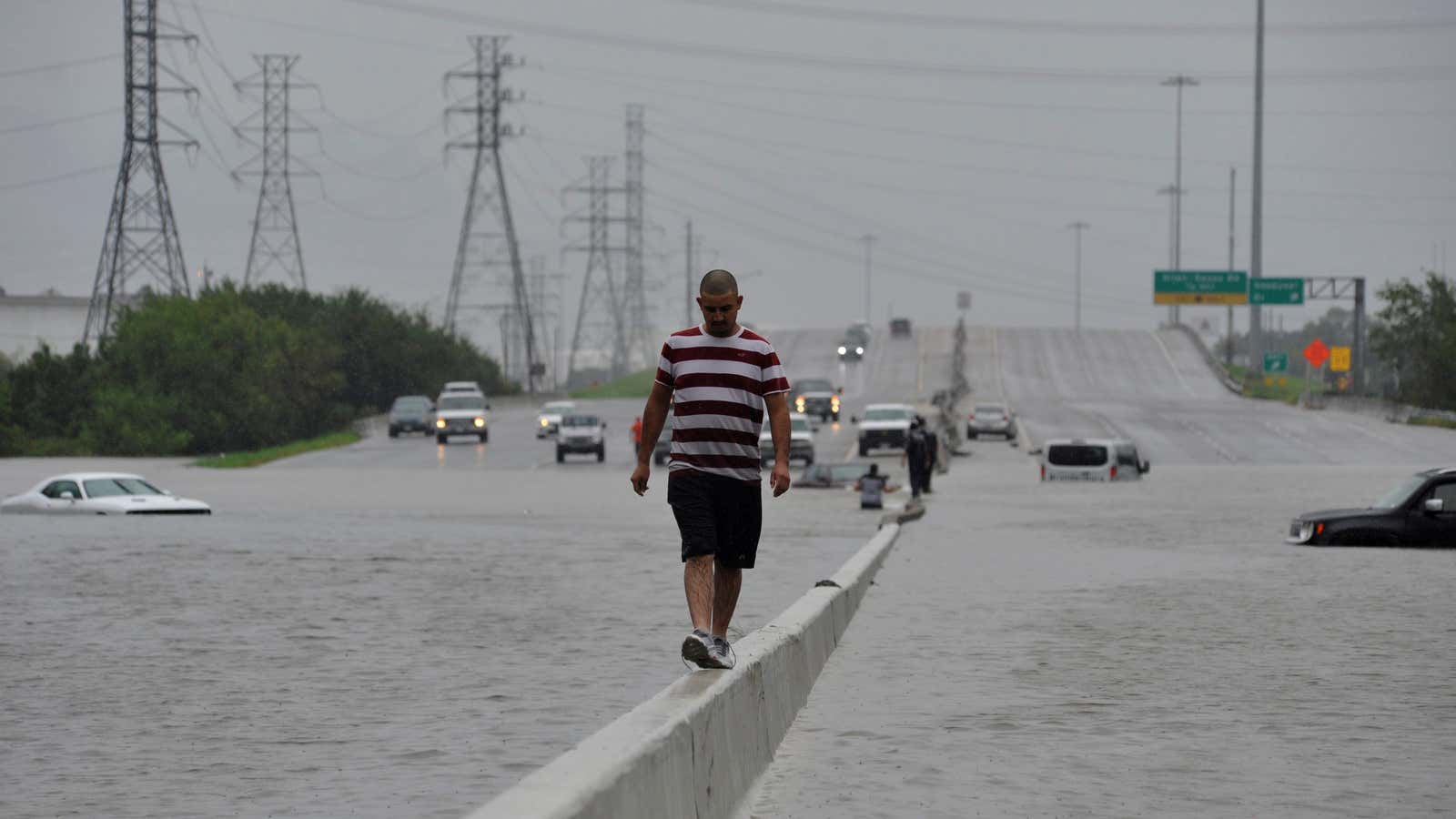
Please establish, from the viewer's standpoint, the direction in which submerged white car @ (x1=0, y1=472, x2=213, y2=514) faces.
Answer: facing the viewer and to the right of the viewer

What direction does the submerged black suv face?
to the viewer's left

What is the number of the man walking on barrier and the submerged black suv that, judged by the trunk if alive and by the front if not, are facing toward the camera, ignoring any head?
1

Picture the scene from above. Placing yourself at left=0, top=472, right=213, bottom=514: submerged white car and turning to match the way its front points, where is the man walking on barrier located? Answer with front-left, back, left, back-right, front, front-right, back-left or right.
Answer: front-right

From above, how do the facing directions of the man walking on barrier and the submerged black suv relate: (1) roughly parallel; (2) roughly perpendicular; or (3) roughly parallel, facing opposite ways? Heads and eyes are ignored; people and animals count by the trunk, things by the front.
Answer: roughly perpendicular

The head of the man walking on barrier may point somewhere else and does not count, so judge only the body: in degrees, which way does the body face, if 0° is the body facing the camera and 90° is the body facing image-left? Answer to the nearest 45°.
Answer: approximately 0°

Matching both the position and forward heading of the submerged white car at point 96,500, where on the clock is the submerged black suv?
The submerged black suv is roughly at 12 o'clock from the submerged white car.

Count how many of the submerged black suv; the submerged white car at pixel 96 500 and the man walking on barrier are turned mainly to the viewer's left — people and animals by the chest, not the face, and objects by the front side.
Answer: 1

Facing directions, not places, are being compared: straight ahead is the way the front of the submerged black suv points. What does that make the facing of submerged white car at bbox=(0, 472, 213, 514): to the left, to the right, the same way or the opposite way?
the opposite way

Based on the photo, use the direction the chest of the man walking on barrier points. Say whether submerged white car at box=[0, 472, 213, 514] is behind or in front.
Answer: behind

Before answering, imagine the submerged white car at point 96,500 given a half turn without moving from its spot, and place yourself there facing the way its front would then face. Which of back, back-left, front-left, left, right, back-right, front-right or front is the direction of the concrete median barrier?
back-left
